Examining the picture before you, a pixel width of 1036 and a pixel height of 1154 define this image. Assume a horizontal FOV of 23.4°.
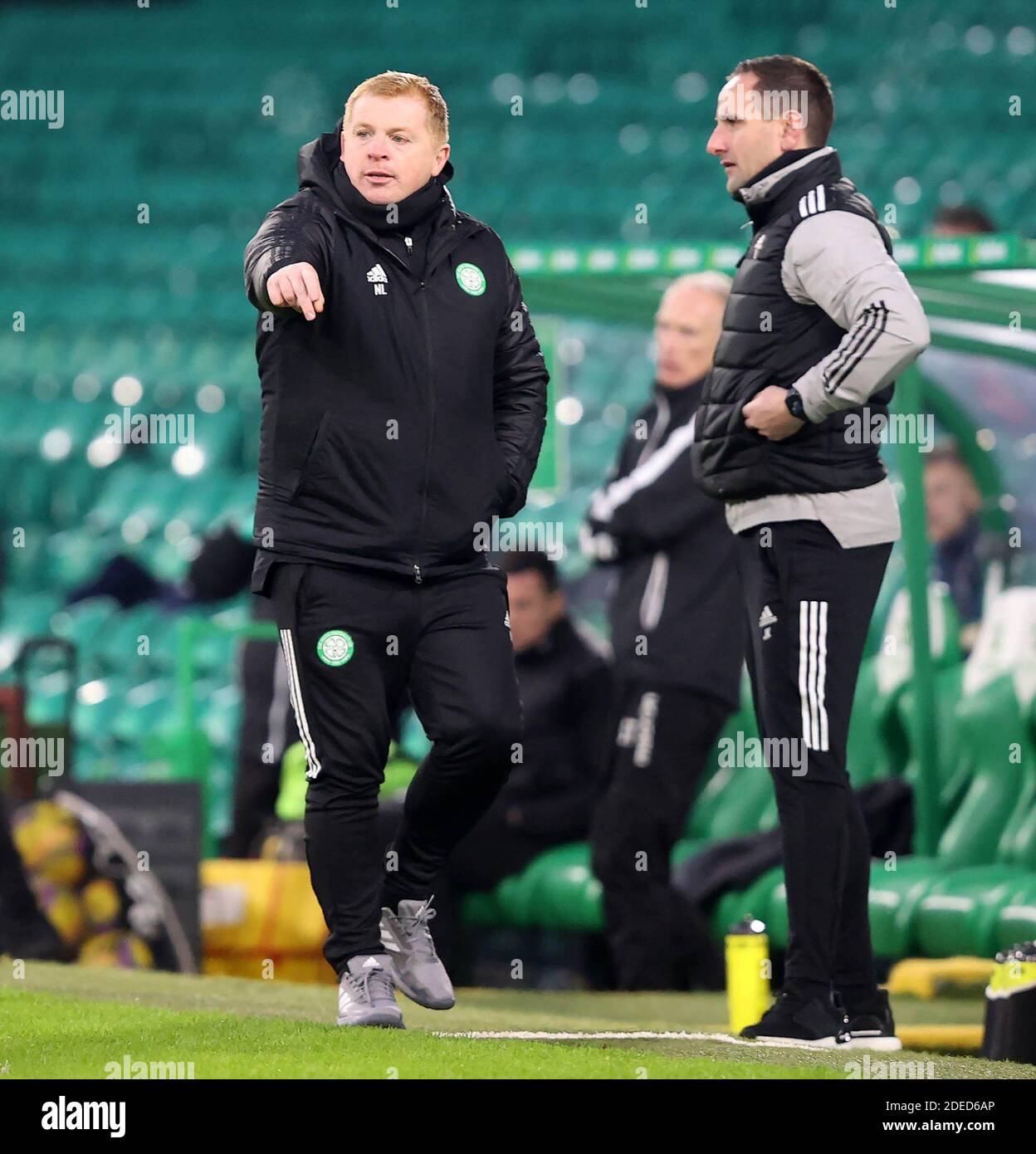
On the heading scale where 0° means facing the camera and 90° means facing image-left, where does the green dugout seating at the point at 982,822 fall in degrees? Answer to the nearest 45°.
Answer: approximately 45°

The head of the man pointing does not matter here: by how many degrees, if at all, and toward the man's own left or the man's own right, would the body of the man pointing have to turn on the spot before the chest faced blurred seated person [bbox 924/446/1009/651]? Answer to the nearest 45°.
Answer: approximately 135° to the man's own left

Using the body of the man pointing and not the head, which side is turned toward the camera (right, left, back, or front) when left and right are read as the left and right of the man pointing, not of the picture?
front

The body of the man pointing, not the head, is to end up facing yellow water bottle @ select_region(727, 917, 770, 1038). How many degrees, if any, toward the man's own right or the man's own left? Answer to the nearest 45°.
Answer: approximately 135° to the man's own left

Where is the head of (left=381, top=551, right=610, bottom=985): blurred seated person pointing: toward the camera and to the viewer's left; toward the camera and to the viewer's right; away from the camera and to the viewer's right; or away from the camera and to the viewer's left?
toward the camera and to the viewer's left

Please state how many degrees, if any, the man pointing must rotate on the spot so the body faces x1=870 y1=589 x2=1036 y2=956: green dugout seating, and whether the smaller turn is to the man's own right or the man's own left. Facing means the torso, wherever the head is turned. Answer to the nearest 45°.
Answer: approximately 135° to the man's own left

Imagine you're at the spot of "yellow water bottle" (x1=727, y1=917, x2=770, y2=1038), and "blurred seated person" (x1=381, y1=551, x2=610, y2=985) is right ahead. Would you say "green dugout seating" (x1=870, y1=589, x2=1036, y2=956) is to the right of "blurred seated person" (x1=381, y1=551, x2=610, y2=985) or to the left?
right

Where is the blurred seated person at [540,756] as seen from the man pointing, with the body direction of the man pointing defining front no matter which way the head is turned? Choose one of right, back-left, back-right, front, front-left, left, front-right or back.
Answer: back

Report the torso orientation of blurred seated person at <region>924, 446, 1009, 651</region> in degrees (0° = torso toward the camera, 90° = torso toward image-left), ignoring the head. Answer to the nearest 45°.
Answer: approximately 45°

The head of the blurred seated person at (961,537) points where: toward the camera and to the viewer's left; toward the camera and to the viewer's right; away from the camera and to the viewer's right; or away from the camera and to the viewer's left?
toward the camera and to the viewer's left
